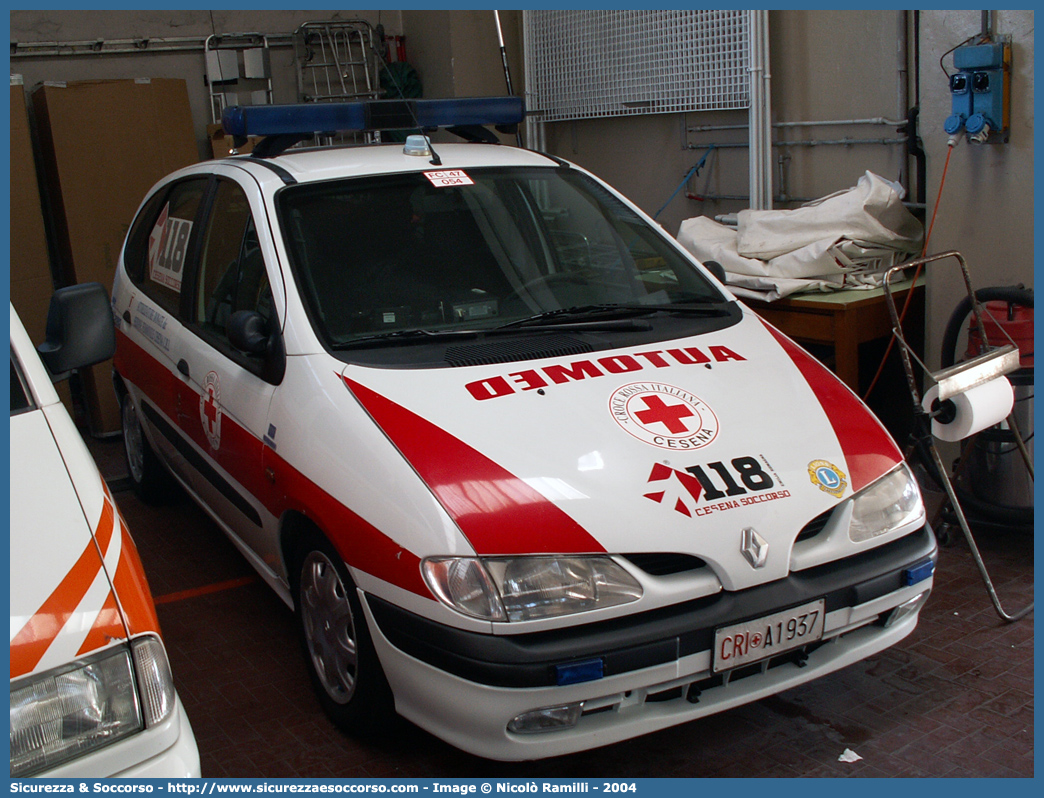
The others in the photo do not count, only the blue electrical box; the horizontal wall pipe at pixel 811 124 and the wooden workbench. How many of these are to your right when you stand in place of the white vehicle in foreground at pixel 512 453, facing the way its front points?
0

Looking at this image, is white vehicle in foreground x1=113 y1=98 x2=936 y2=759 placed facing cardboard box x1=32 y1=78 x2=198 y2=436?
no

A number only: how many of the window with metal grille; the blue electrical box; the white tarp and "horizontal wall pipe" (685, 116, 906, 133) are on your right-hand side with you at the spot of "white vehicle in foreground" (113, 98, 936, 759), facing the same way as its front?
0

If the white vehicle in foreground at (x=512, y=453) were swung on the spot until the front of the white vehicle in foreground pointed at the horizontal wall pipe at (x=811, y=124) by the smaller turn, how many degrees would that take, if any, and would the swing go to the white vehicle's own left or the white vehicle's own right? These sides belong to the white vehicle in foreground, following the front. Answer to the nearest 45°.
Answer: approximately 90° to the white vehicle's own left

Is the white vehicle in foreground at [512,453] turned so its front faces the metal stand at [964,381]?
no

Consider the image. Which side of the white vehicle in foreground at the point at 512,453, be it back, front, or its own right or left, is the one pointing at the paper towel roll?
left

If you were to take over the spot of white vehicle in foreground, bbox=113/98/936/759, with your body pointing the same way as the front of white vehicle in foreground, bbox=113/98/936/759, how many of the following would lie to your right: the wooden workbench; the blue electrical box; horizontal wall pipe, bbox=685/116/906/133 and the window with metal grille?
0

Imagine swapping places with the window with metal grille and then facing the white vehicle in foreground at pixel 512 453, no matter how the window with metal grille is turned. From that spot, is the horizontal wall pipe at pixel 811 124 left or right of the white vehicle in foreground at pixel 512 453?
left

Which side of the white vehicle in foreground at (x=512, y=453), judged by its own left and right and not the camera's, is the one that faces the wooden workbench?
left

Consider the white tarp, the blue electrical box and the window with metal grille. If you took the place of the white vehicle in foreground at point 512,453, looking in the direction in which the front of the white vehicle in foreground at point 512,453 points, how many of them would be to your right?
0

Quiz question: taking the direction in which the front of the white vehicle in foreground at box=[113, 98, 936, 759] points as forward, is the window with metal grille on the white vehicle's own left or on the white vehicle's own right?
on the white vehicle's own left

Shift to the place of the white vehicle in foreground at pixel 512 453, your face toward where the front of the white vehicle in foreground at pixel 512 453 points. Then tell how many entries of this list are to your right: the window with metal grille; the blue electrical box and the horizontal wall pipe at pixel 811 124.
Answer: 0

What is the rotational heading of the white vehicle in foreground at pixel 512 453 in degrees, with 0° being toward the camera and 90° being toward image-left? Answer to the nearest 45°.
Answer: approximately 315°

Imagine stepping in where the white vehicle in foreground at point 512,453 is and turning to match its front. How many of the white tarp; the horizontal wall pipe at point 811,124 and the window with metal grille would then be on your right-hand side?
0

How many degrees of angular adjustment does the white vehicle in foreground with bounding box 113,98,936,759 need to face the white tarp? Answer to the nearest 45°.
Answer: approximately 90° to its left
